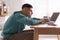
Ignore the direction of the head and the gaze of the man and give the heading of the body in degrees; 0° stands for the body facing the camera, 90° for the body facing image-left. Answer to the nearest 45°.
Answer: approximately 270°

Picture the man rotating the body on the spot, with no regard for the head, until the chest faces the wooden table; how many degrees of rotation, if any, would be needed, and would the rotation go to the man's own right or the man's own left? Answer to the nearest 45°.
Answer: approximately 45° to the man's own right
